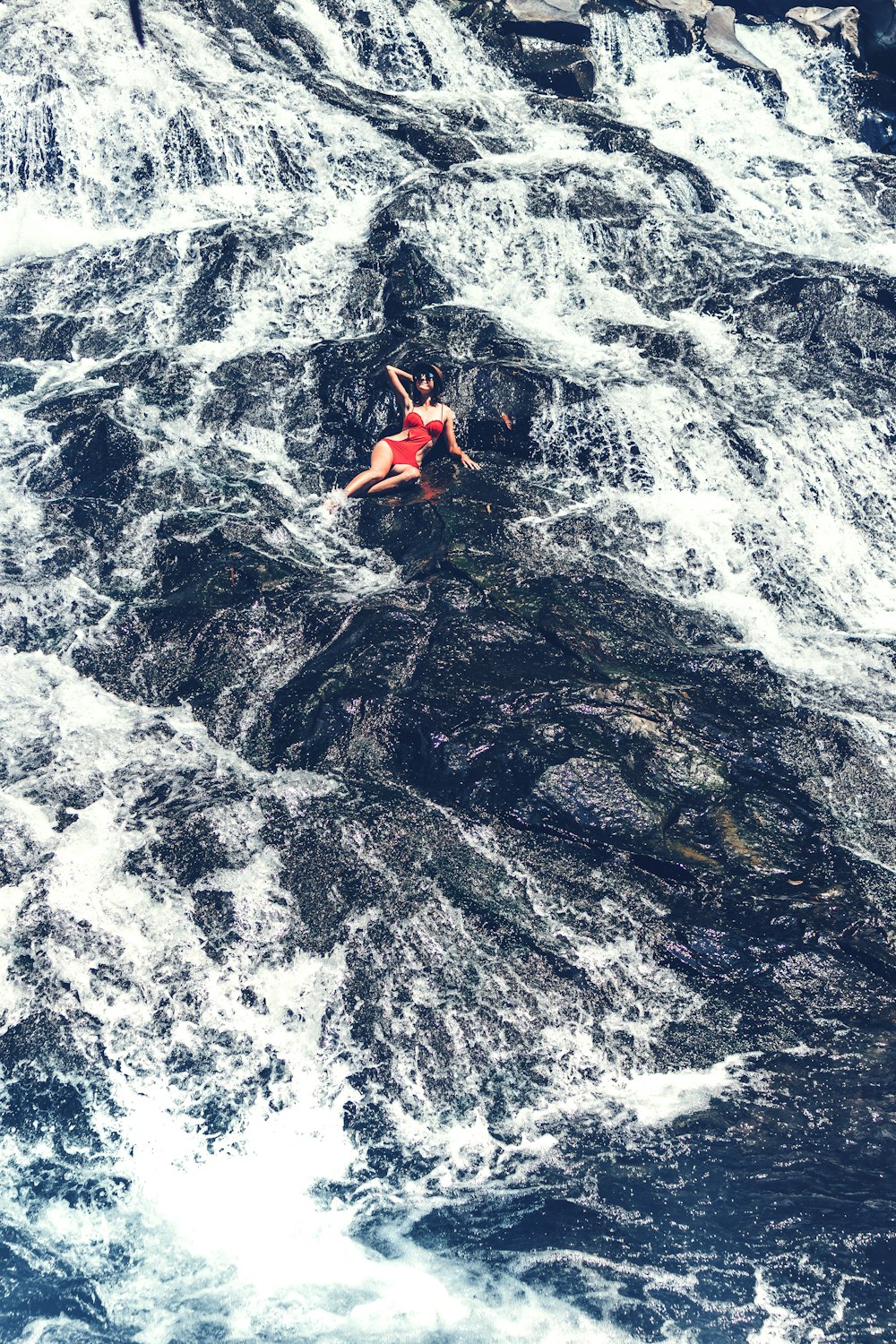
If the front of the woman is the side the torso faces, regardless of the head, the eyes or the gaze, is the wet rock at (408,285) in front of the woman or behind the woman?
behind

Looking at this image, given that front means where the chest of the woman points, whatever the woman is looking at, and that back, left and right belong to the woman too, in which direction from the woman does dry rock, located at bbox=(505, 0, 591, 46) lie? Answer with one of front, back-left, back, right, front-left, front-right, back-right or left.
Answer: back

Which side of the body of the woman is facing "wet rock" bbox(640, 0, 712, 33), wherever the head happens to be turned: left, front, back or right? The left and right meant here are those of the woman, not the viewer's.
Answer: back

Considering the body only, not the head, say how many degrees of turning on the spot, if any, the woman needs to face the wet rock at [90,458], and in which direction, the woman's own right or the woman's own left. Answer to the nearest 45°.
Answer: approximately 90° to the woman's own right

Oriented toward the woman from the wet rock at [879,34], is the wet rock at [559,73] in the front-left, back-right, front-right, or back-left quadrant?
front-right

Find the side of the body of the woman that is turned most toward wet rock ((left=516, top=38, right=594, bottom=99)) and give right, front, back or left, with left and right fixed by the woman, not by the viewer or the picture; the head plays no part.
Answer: back

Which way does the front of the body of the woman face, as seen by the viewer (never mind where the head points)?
toward the camera

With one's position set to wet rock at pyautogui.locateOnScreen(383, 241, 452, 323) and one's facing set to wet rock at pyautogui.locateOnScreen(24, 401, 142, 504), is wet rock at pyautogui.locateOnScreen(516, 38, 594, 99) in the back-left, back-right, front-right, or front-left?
back-right
